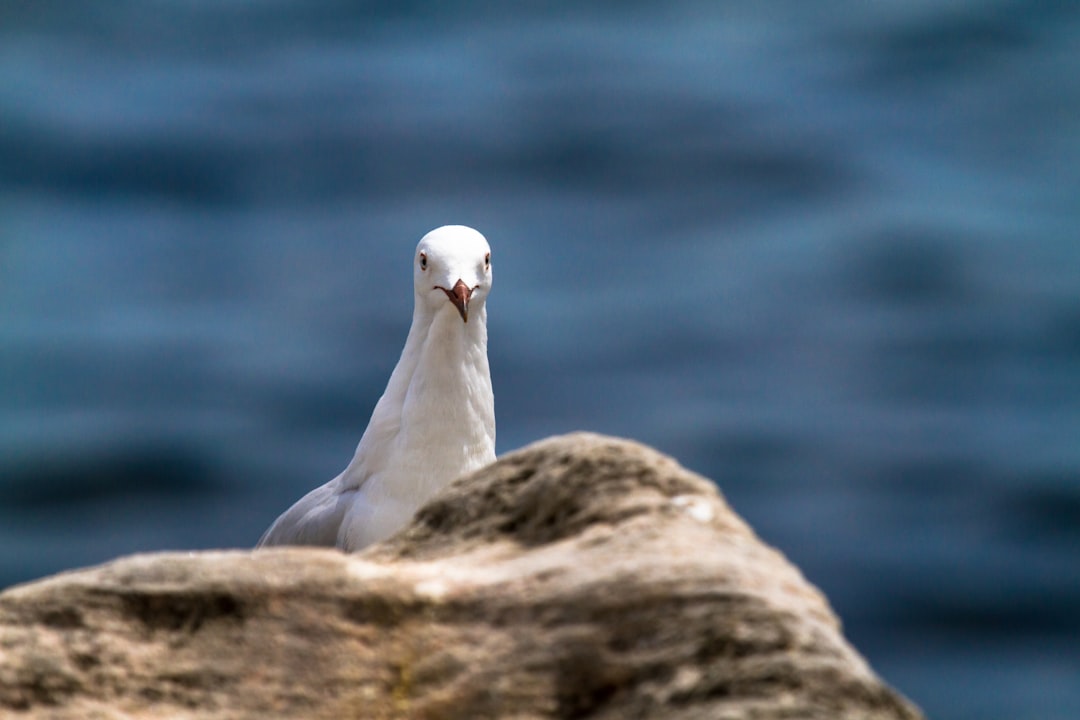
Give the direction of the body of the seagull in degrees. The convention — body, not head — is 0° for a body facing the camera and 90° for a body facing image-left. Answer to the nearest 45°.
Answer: approximately 315°
